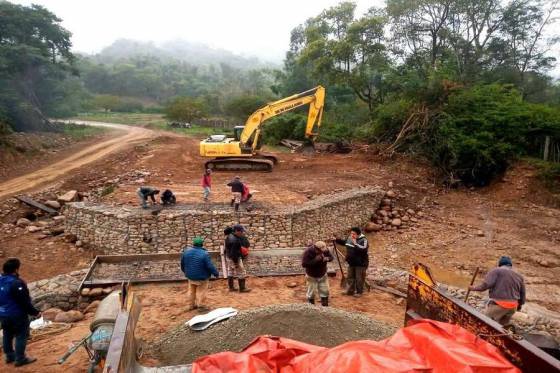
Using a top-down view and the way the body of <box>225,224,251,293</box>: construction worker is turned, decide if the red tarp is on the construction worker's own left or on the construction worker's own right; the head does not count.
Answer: on the construction worker's own right

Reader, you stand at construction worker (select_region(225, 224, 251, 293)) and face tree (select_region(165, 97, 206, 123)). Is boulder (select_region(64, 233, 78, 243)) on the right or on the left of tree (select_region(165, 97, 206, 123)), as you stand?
left

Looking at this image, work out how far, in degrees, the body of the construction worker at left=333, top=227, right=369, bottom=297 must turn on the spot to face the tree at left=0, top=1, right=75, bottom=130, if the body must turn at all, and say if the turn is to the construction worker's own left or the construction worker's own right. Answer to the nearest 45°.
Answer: approximately 90° to the construction worker's own right

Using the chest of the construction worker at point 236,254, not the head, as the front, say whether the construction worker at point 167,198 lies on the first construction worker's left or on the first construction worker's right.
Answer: on the first construction worker's left

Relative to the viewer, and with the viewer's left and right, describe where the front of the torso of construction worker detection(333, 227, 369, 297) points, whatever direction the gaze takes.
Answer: facing the viewer and to the left of the viewer

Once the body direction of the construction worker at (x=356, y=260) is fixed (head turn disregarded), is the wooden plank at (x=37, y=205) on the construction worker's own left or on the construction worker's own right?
on the construction worker's own right

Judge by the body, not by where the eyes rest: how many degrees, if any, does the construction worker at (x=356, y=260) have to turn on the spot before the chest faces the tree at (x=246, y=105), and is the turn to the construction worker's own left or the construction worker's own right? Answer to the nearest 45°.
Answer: approximately 135° to the construction worker's own right

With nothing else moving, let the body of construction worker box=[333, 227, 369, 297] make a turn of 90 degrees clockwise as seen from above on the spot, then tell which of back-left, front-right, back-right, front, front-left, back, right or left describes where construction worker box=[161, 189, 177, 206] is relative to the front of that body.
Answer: front

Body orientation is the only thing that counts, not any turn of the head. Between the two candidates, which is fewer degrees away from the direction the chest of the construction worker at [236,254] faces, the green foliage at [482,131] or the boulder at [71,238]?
the green foliage

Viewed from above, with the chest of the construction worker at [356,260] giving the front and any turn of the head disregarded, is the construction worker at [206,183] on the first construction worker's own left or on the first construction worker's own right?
on the first construction worker's own right

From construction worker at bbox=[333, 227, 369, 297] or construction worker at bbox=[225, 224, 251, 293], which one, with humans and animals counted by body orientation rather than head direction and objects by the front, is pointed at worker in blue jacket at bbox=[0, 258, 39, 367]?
construction worker at bbox=[333, 227, 369, 297]
